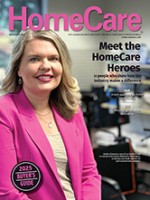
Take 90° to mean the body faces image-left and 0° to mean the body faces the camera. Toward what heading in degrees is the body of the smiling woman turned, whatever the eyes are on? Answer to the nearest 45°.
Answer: approximately 315°
